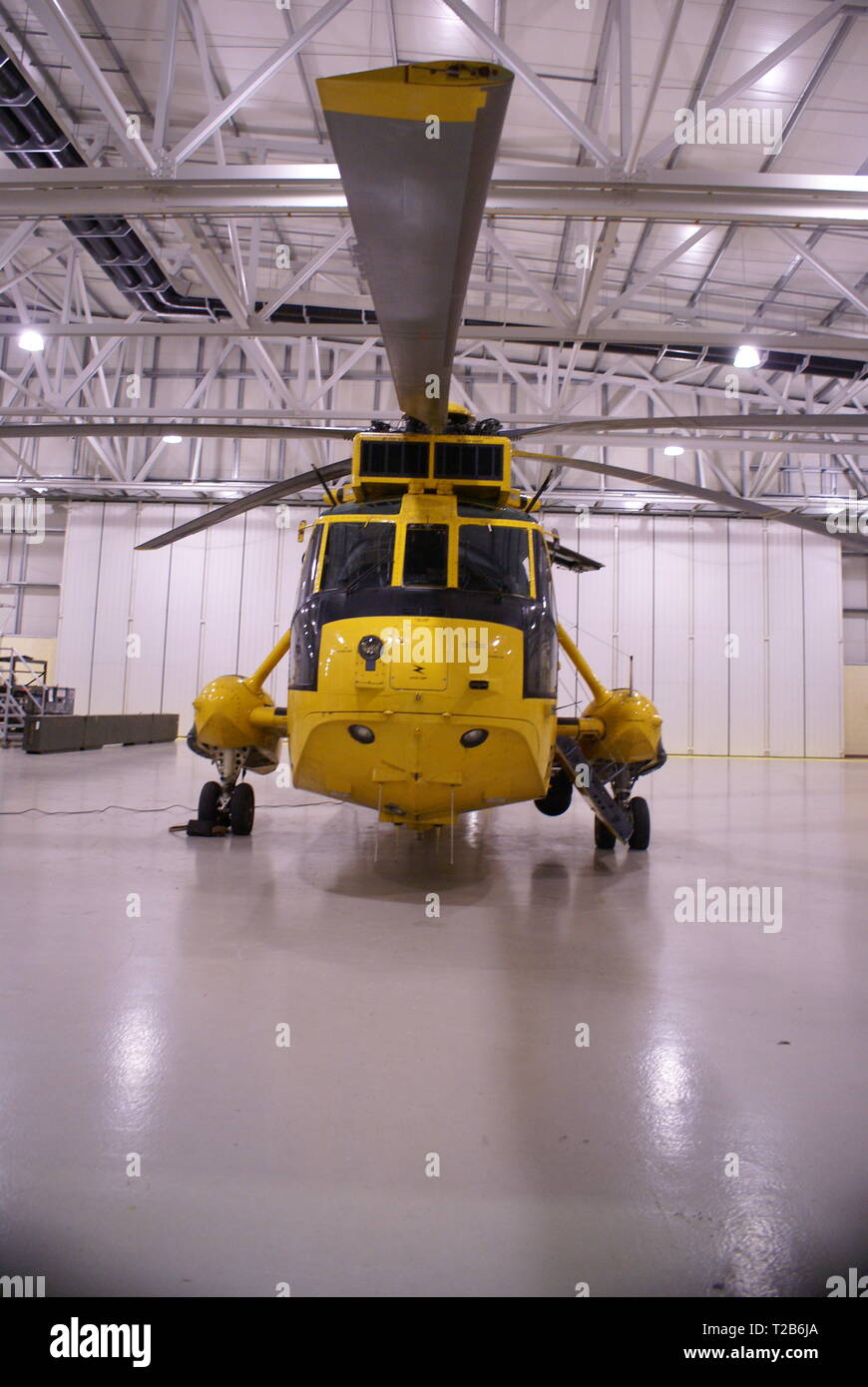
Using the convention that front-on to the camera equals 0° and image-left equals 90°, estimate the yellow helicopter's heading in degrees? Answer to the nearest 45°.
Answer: approximately 0°

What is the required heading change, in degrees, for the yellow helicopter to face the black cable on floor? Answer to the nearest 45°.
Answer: approximately 135° to its right

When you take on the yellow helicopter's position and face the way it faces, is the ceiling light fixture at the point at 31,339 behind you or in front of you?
behind
